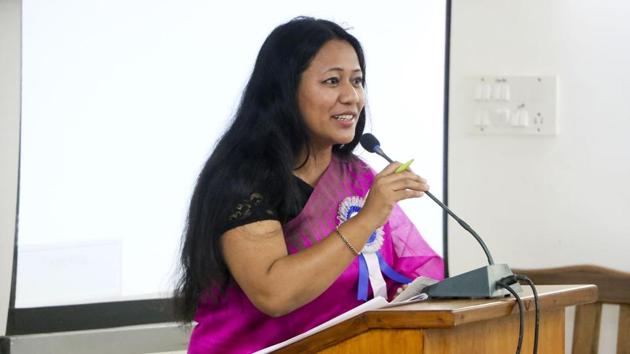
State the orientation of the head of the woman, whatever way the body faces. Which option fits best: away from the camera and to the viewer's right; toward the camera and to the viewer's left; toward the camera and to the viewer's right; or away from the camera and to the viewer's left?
toward the camera and to the viewer's right

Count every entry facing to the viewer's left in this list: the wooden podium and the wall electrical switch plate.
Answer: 0

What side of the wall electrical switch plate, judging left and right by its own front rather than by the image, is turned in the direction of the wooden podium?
front

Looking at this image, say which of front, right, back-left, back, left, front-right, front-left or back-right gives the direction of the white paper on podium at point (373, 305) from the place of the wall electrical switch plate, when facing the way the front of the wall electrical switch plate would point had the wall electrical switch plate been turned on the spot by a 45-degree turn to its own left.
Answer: front-right

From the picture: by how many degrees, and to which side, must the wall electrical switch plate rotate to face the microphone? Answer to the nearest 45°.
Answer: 0° — it already faces it

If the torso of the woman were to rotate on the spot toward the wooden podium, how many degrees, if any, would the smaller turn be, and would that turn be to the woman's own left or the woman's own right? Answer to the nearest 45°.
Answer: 0° — they already face it

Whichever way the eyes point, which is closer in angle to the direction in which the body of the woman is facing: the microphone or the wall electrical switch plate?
the microphone

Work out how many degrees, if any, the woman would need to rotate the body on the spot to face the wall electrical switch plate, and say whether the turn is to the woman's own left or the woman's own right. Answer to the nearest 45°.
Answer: approximately 90° to the woman's own left

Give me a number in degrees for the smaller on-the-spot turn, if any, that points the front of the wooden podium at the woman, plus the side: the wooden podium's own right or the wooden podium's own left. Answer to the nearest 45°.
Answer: approximately 180°

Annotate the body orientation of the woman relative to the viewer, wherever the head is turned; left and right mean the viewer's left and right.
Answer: facing the viewer and to the right of the viewer

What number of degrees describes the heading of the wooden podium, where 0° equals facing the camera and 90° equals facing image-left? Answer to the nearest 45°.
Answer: approximately 315°

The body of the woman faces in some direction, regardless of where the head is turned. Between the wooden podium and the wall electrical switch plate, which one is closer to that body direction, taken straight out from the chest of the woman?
the wooden podium
